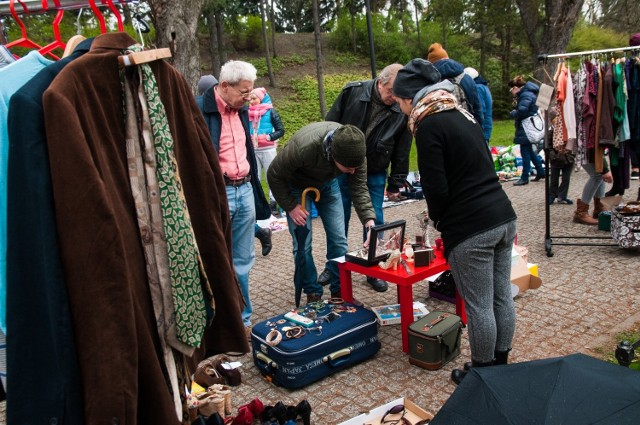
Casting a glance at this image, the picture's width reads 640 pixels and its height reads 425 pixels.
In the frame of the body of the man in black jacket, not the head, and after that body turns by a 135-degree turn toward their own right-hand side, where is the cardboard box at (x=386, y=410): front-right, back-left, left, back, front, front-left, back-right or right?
left

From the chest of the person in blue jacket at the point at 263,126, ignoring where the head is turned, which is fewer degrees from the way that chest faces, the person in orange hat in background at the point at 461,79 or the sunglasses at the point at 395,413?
the sunglasses

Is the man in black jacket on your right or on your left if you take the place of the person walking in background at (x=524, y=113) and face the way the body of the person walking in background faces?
on your left

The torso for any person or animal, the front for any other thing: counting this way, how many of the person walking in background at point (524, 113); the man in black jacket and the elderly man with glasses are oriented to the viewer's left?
1

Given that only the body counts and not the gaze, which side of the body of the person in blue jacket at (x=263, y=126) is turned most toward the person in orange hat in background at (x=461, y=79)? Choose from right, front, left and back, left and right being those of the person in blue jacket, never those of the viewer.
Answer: left

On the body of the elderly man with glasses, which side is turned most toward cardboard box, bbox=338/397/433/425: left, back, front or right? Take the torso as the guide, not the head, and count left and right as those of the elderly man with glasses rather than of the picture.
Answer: front

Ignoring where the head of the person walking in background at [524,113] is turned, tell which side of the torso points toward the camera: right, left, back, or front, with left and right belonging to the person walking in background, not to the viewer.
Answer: left

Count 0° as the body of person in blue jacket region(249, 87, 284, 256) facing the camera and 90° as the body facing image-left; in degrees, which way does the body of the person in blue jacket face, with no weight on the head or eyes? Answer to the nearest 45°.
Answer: approximately 45°

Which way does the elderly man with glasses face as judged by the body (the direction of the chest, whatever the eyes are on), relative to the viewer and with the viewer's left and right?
facing the viewer and to the right of the viewer

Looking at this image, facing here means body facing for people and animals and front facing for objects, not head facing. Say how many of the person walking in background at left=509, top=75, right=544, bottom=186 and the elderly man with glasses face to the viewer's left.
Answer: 1
